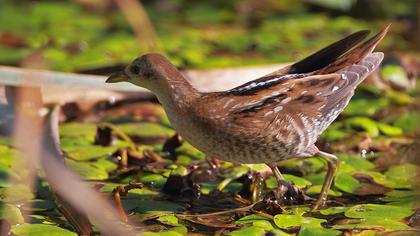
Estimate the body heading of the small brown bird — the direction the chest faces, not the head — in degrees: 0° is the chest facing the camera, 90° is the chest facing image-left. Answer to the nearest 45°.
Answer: approximately 90°

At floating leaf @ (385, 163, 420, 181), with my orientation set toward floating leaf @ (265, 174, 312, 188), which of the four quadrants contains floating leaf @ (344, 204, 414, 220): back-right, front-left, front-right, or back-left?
front-left

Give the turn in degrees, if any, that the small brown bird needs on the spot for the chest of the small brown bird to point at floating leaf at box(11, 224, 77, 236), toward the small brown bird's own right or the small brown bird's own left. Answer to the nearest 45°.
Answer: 0° — it already faces it

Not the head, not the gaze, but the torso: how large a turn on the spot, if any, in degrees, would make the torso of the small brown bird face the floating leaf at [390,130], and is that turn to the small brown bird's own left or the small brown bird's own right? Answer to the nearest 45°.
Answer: approximately 135° to the small brown bird's own right

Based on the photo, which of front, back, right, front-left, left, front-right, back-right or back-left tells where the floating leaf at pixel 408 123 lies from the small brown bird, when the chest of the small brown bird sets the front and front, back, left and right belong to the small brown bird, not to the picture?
back-right

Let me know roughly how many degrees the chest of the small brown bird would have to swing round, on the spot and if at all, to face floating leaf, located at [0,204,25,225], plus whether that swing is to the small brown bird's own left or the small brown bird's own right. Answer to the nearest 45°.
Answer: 0° — it already faces it
